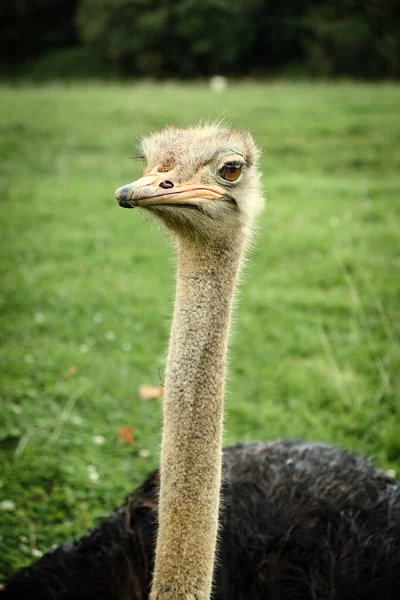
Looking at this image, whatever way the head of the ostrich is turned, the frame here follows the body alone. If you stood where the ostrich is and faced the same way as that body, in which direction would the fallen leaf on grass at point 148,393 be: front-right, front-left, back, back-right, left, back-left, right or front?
back-right

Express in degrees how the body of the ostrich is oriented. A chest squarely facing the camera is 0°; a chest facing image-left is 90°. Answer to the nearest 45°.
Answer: approximately 45°

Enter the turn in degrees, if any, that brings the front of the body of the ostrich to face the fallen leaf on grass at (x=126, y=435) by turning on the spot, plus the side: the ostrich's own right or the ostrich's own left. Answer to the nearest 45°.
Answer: approximately 135° to the ostrich's own right
